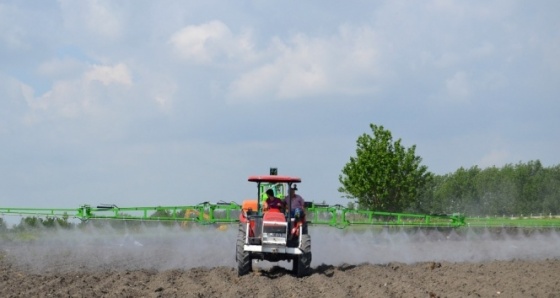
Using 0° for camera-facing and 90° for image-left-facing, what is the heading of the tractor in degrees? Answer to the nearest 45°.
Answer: approximately 0°

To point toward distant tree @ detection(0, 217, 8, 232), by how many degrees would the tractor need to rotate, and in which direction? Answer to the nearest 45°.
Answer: approximately 135° to its right

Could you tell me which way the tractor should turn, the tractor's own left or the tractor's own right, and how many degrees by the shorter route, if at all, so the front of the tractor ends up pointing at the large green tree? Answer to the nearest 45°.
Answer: approximately 180°
